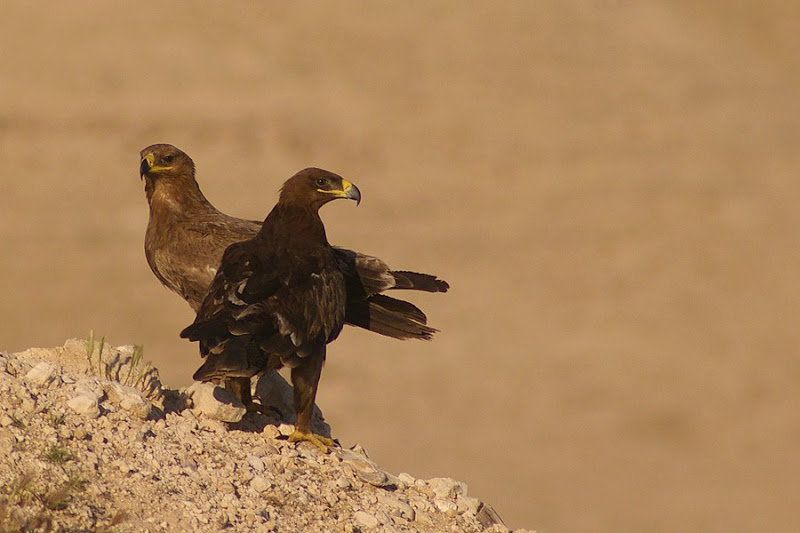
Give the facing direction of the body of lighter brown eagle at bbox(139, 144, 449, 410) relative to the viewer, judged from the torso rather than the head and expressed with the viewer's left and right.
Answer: facing to the left of the viewer

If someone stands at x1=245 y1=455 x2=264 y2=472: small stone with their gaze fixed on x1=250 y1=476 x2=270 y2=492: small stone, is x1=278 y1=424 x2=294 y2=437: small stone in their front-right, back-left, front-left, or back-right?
back-left
